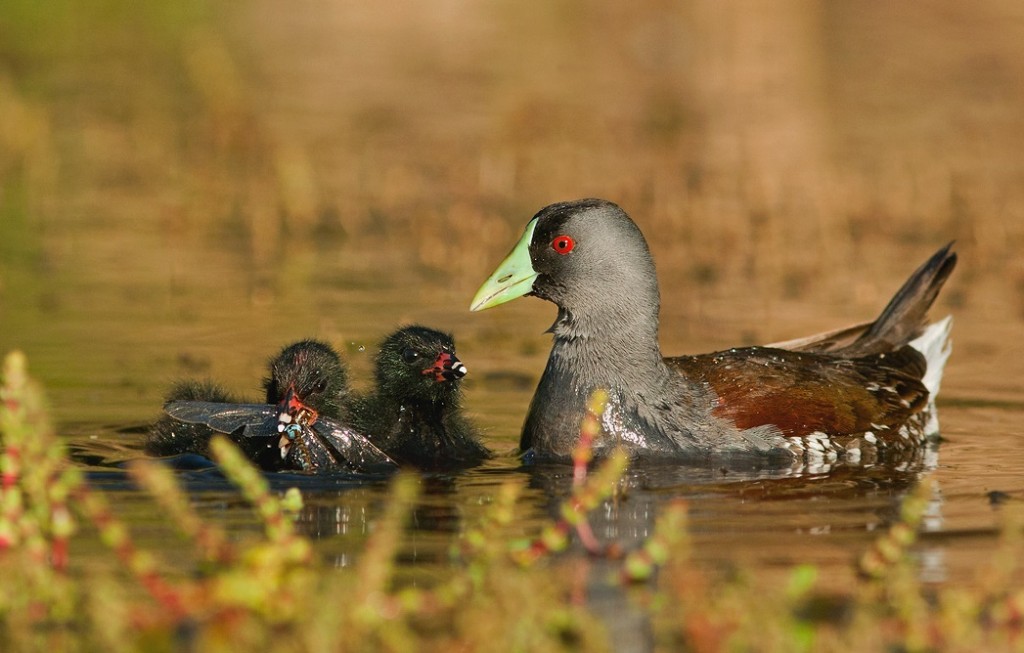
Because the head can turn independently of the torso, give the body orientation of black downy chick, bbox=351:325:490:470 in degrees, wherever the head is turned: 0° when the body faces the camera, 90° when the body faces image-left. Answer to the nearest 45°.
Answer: approximately 315°

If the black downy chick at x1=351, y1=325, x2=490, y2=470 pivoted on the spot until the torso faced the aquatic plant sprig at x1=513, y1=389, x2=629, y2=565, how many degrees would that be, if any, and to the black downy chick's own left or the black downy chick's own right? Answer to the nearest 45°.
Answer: approximately 45° to the black downy chick's own right

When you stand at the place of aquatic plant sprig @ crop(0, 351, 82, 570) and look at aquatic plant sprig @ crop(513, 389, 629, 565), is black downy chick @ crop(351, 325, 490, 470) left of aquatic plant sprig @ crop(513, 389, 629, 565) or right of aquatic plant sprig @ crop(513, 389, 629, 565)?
left

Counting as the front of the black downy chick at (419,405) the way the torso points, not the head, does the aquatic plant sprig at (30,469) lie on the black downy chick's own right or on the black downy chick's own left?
on the black downy chick's own right
